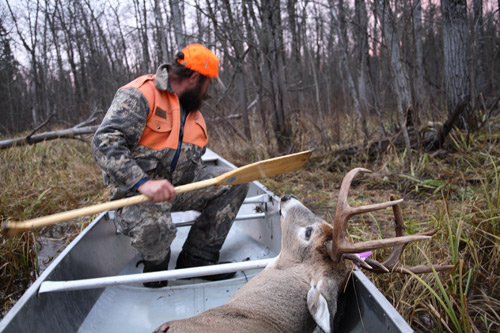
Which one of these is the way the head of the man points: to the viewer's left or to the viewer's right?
to the viewer's right

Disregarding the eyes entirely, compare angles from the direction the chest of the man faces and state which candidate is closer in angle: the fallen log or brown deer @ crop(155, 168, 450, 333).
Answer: the brown deer

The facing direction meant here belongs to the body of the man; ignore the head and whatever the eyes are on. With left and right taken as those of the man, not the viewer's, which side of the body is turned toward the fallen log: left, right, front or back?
back

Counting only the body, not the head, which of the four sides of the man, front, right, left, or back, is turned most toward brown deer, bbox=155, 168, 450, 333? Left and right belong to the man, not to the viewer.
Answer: front

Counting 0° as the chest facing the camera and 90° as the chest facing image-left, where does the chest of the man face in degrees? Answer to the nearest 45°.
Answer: approximately 315°
